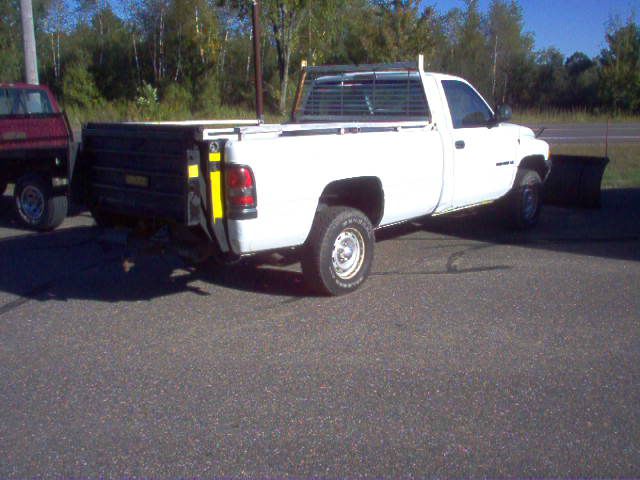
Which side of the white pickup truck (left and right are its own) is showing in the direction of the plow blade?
front

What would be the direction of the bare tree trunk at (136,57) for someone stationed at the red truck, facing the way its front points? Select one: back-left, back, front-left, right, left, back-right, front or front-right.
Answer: front-right

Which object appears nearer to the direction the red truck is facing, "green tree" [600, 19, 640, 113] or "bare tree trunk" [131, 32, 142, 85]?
the bare tree trunk

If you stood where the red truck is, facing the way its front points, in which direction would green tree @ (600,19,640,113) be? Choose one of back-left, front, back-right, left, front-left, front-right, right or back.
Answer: right

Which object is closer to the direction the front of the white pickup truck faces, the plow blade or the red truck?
the plow blade

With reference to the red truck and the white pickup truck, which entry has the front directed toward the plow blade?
the white pickup truck

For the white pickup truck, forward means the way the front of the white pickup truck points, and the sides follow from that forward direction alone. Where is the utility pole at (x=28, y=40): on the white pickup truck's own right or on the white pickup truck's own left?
on the white pickup truck's own left

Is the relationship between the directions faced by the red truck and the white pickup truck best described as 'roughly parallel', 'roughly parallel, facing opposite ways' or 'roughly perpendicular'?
roughly perpendicular

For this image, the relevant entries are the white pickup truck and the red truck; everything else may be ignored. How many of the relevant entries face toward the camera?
0

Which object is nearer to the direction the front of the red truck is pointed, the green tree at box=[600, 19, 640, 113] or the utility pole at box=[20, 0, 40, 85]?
the utility pole

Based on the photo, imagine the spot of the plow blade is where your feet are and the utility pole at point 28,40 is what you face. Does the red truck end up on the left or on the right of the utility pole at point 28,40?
left

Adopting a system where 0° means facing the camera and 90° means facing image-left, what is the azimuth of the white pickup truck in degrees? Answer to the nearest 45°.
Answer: approximately 225°
